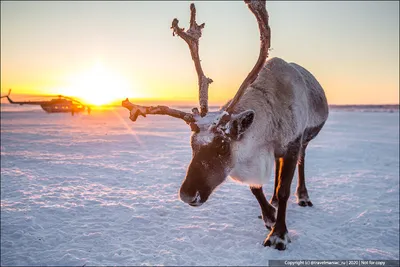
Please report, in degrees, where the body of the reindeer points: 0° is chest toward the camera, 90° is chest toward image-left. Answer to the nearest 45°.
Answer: approximately 45°
